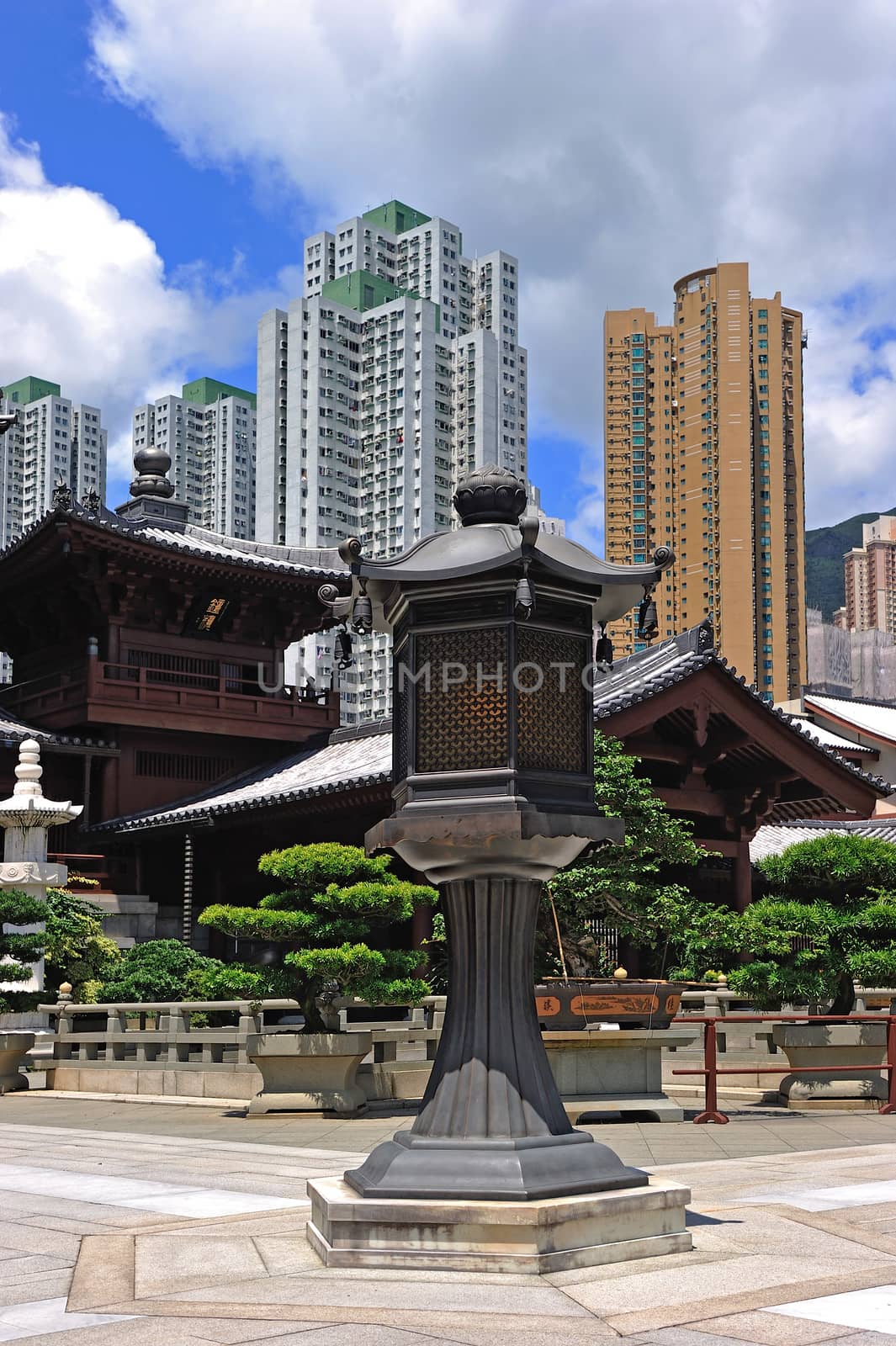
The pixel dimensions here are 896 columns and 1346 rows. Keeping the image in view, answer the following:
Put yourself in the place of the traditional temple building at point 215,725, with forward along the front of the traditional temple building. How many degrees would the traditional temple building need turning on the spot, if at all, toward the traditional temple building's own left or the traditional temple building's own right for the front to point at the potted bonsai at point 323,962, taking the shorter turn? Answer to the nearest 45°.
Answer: approximately 45° to the traditional temple building's own right

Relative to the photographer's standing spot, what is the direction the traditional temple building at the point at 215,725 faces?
facing the viewer and to the right of the viewer

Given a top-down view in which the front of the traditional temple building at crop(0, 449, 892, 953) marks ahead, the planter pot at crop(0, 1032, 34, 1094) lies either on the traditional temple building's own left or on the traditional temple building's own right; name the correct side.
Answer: on the traditional temple building's own right

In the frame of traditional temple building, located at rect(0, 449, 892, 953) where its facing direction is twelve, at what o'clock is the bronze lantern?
The bronze lantern is roughly at 1 o'clock from the traditional temple building.

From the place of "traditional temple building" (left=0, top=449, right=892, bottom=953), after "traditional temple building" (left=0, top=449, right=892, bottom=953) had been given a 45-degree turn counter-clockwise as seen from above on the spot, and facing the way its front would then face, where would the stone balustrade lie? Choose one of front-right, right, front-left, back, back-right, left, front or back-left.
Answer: right

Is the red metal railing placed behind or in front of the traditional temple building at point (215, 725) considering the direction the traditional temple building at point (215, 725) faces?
in front

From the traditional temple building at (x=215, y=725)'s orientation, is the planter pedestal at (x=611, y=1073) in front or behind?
in front

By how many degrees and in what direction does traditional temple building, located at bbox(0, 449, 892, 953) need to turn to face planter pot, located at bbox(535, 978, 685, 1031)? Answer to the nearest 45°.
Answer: approximately 45° to its right
